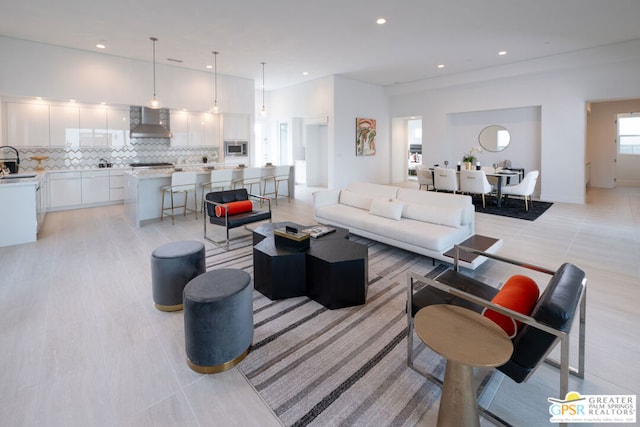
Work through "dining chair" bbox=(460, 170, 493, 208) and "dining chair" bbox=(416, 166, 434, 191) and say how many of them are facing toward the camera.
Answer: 0

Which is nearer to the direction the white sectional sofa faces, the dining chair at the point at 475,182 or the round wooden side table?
the round wooden side table

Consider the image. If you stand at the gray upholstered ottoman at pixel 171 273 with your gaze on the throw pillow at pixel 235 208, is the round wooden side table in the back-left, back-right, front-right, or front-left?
back-right

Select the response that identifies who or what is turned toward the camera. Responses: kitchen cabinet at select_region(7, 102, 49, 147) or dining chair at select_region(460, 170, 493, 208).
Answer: the kitchen cabinet

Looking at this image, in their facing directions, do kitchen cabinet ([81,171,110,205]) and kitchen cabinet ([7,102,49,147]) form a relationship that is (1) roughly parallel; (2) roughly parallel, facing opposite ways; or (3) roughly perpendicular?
roughly parallel

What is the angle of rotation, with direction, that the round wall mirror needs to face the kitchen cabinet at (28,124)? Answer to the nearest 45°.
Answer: approximately 45° to its right

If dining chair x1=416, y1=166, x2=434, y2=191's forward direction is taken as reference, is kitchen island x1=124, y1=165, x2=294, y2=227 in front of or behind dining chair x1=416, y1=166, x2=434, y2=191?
behind

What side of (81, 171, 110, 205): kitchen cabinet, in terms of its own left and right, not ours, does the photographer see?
front

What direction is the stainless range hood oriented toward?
toward the camera

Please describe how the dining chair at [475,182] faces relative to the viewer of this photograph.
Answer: facing away from the viewer and to the right of the viewer

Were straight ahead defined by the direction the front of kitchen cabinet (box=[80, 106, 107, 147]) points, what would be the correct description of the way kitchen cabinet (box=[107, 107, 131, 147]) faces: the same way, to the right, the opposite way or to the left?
the same way

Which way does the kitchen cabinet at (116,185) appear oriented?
toward the camera

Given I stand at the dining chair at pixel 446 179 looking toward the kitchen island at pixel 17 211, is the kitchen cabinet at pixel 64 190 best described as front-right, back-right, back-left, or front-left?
front-right
